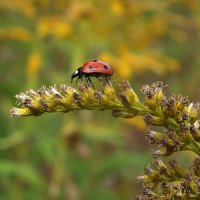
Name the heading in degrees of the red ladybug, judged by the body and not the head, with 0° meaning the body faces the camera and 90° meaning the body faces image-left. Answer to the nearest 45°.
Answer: approximately 90°
